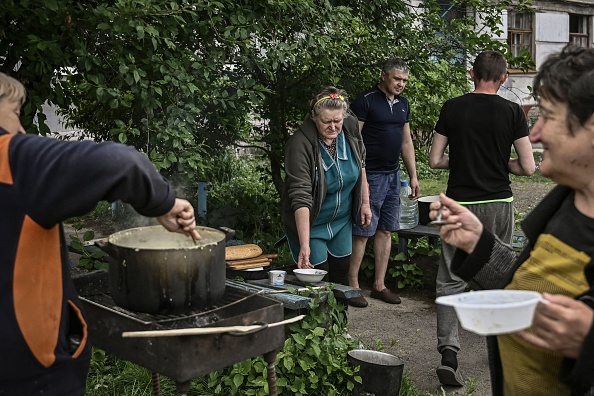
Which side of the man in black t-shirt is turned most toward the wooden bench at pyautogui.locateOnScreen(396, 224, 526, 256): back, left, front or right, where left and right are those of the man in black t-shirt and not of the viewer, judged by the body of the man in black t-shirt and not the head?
front

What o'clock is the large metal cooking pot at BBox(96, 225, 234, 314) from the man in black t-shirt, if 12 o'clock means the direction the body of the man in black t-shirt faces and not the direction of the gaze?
The large metal cooking pot is roughly at 7 o'clock from the man in black t-shirt.

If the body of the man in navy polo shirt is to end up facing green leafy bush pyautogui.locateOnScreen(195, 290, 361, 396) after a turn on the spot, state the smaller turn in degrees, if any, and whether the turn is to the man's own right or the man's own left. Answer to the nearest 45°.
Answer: approximately 45° to the man's own right

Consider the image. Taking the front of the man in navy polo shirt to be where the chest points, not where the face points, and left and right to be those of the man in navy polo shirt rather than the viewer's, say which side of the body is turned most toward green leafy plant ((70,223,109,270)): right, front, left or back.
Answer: right

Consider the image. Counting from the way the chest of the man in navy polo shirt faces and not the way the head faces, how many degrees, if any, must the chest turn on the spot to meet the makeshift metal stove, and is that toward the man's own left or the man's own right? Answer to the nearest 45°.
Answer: approximately 45° to the man's own right

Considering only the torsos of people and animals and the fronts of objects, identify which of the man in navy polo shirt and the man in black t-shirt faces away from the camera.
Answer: the man in black t-shirt

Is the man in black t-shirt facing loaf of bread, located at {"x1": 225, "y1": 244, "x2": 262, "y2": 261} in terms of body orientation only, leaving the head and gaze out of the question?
no

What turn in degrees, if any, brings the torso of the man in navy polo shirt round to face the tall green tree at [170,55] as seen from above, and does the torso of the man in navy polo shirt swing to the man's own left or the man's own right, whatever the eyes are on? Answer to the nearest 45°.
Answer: approximately 90° to the man's own right

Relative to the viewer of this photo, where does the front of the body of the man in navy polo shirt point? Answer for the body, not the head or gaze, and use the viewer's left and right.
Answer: facing the viewer and to the right of the viewer

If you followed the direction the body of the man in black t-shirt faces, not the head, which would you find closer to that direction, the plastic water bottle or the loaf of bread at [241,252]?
the plastic water bottle

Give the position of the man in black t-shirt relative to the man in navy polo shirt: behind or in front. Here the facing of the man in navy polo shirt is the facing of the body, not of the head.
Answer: in front

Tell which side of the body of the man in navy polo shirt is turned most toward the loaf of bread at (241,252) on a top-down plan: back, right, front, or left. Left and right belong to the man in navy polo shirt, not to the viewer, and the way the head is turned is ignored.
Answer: right

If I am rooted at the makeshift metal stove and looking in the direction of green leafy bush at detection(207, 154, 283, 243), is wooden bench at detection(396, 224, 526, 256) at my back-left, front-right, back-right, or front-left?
front-right

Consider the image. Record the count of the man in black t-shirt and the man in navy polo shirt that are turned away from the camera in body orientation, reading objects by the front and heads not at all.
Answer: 1

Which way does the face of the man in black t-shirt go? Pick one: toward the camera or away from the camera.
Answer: away from the camera

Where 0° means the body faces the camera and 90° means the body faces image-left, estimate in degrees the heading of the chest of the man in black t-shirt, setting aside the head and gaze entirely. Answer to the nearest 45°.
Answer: approximately 180°
